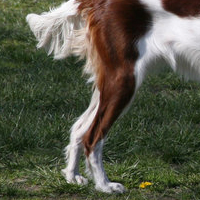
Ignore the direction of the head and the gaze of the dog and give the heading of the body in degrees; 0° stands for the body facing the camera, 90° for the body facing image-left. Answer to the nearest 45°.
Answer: approximately 270°
